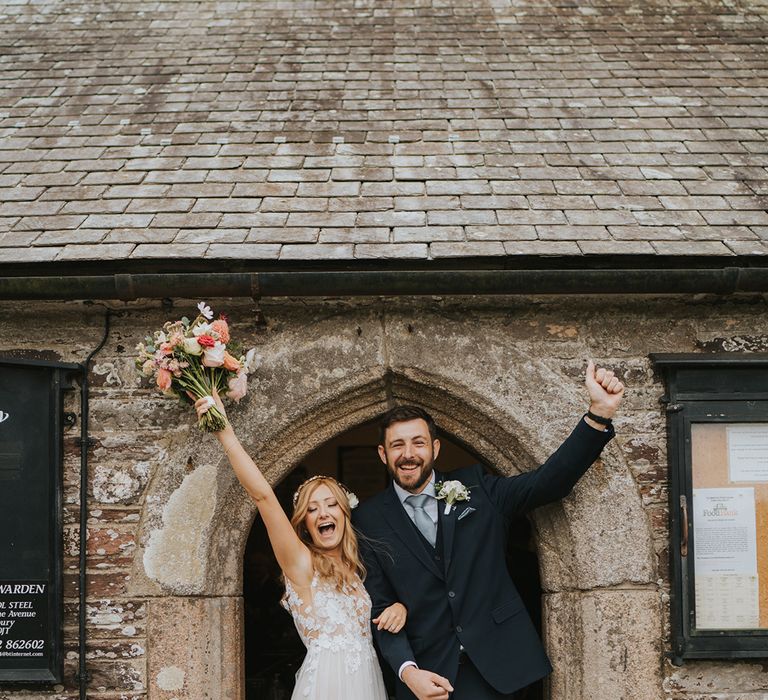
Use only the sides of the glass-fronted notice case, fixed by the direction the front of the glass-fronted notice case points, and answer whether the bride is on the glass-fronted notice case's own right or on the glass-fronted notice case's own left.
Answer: on the glass-fronted notice case's own right

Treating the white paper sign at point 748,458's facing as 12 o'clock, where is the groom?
The groom is roughly at 2 o'clock from the white paper sign.

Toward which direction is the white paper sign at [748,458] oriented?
toward the camera

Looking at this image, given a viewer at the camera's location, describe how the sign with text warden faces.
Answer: facing the viewer

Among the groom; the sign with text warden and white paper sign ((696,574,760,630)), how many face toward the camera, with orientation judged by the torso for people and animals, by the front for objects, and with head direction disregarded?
3

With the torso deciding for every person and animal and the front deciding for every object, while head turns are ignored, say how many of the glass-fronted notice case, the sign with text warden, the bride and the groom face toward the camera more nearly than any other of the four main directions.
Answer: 4

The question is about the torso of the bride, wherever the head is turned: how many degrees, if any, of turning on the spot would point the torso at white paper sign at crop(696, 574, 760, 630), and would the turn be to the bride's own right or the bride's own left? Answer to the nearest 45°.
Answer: approximately 90° to the bride's own left

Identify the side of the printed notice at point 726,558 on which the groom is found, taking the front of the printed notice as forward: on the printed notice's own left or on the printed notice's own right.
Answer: on the printed notice's own right

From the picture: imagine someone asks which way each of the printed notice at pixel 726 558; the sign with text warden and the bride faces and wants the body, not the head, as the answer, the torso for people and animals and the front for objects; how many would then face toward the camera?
3

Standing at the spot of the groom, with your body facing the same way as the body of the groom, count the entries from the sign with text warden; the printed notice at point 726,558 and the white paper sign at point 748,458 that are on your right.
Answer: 1

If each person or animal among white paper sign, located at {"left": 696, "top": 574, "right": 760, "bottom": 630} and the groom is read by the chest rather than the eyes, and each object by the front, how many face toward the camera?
2

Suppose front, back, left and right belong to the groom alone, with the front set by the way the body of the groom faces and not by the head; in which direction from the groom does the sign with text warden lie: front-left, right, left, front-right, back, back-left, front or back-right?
right

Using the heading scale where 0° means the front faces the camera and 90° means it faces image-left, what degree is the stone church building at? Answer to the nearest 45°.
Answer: approximately 0°

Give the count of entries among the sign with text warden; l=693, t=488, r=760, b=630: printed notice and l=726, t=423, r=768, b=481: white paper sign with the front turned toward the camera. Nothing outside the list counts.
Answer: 3

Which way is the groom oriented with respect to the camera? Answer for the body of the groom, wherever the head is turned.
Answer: toward the camera
